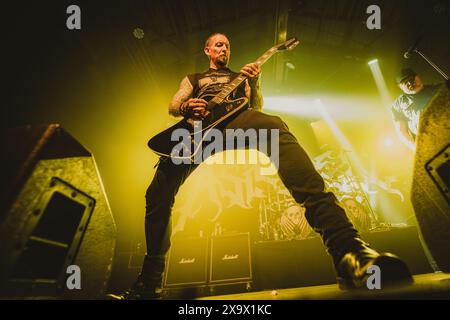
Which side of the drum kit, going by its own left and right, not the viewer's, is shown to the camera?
front

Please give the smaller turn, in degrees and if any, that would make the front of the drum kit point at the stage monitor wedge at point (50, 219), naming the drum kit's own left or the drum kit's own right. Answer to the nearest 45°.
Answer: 0° — it already faces it

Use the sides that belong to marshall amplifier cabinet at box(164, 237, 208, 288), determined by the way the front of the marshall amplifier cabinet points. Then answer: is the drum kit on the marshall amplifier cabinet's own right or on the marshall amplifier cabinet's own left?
on the marshall amplifier cabinet's own left

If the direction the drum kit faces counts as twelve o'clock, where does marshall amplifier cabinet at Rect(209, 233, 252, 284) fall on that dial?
The marshall amplifier cabinet is roughly at 2 o'clock from the drum kit.

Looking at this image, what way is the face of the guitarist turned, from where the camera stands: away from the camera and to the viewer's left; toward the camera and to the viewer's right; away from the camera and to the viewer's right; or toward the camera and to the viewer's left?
toward the camera and to the viewer's right

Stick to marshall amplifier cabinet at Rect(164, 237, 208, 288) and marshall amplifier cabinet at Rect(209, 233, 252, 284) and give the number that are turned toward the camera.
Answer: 2

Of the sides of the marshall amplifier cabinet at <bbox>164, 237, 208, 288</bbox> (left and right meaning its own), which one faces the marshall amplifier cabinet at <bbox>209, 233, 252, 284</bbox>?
left

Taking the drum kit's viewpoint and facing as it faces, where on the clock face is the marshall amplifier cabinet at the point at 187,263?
The marshall amplifier cabinet is roughly at 2 o'clock from the drum kit.

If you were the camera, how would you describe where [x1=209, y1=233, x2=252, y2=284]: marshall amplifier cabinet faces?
facing the viewer

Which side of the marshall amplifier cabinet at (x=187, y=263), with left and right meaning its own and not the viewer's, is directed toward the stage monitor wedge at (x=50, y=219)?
front

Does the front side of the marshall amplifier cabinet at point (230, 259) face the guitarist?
yes

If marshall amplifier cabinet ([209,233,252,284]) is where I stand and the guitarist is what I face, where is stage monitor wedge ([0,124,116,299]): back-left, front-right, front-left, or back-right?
front-right

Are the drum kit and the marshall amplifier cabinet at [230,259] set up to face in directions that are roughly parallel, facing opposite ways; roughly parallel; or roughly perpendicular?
roughly parallel

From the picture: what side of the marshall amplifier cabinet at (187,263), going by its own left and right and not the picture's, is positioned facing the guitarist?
front

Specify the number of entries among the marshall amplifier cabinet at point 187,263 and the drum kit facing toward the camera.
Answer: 2
